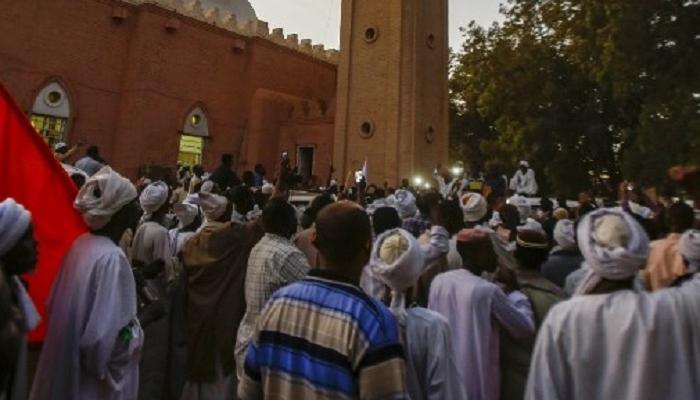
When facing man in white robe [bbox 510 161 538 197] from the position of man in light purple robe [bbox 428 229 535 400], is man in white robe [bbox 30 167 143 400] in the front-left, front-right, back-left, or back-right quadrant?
back-left

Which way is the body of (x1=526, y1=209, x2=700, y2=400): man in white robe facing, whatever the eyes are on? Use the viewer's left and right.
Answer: facing away from the viewer

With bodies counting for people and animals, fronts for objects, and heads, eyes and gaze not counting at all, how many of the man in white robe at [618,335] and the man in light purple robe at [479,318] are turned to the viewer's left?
0

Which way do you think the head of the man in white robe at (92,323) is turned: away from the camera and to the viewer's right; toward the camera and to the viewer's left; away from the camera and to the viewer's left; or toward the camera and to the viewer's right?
away from the camera and to the viewer's right

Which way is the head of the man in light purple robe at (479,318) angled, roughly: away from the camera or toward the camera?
away from the camera

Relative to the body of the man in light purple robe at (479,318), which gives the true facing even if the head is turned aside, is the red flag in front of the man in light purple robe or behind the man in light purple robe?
behind

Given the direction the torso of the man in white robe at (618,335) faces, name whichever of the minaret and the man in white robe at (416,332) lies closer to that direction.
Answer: the minaret

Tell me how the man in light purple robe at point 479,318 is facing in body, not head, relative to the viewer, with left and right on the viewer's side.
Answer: facing away from the viewer and to the right of the viewer

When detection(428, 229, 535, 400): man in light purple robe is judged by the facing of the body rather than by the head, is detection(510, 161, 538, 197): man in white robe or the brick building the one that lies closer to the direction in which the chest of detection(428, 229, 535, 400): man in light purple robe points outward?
the man in white robe

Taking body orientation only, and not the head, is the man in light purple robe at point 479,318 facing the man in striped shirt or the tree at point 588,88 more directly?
the tree

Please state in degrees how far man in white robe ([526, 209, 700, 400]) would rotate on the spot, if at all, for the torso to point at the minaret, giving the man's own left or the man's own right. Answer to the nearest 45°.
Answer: approximately 45° to the man's own left

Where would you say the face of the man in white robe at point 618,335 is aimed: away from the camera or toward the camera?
away from the camera

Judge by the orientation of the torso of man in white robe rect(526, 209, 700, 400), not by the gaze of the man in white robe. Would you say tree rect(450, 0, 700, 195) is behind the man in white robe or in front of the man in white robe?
in front
